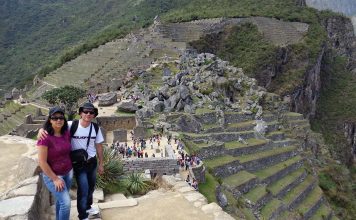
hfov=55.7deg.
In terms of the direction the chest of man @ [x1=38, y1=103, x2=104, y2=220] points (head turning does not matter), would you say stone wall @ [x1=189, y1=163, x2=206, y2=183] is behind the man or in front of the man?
behind

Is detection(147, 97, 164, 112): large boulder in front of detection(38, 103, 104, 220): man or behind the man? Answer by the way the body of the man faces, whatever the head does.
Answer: behind

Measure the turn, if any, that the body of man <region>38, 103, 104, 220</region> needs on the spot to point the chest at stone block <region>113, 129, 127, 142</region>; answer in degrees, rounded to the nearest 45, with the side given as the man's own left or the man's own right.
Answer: approximately 180°

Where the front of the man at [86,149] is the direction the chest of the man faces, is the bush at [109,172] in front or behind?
behind

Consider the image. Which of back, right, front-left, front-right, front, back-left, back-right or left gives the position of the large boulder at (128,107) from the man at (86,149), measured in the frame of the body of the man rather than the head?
back

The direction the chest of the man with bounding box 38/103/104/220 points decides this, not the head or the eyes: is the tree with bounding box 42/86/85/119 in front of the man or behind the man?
behind

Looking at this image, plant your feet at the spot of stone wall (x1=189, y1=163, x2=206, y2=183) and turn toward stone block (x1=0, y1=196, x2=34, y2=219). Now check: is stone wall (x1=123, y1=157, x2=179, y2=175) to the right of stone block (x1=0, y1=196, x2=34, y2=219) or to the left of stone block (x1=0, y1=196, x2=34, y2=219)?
right

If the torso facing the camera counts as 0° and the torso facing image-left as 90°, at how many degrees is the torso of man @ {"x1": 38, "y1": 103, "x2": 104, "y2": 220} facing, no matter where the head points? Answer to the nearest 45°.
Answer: approximately 0°

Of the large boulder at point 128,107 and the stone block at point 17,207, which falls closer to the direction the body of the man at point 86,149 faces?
the stone block

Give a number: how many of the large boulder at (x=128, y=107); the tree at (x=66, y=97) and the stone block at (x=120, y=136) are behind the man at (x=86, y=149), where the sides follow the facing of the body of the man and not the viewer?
3

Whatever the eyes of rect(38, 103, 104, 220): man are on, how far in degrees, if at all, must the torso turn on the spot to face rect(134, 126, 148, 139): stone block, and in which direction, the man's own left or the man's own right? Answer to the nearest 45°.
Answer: approximately 180°
